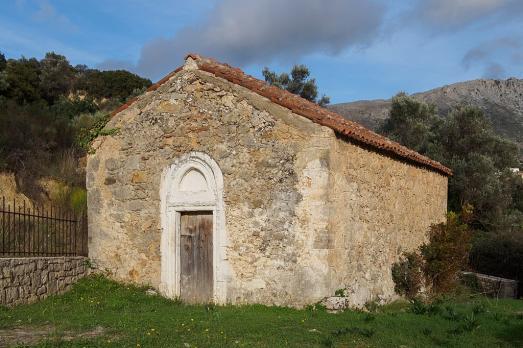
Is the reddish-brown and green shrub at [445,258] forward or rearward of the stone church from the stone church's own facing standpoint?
rearward

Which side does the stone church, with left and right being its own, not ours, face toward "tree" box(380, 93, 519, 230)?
back

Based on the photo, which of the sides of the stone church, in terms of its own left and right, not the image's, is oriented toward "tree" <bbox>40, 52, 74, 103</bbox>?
right

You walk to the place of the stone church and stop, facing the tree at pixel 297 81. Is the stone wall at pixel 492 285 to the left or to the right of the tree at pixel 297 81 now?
right

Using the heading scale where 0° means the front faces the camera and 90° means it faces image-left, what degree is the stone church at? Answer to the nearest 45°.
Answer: approximately 45°

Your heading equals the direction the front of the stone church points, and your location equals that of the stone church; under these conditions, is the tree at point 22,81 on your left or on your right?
on your right

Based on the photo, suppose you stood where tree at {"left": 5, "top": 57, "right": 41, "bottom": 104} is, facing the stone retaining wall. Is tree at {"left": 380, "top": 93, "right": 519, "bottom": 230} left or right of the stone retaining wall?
left

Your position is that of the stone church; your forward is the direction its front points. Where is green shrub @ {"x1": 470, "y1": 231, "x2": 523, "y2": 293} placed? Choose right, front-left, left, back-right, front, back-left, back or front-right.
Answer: back

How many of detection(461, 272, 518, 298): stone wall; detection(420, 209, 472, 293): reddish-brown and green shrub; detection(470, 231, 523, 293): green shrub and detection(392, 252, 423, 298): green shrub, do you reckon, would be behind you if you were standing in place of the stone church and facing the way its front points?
4

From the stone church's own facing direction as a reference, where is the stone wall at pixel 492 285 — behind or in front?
behind
